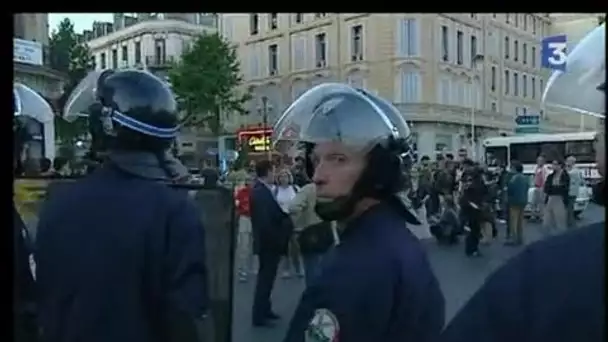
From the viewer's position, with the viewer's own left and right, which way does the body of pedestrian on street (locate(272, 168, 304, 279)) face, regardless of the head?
facing the viewer

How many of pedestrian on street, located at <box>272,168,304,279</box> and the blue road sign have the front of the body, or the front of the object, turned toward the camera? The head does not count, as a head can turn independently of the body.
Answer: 2

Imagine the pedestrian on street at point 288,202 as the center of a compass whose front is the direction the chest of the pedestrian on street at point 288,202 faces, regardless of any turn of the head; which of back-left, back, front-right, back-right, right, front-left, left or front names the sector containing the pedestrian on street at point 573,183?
left

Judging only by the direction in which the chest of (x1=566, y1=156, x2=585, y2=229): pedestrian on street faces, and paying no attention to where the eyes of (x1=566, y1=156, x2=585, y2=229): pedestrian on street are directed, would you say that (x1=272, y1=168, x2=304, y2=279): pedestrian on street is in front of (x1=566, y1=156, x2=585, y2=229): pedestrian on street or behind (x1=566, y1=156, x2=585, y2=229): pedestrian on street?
in front

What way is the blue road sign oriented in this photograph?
toward the camera

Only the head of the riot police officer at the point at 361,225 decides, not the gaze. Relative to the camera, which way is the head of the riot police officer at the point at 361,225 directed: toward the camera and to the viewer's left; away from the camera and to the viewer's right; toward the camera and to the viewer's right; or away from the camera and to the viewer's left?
toward the camera and to the viewer's left

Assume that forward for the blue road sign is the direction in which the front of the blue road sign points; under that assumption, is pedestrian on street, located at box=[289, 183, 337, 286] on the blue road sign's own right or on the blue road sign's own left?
on the blue road sign's own right

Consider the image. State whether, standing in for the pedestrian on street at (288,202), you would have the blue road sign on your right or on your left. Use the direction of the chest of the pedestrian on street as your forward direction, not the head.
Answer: on your left
